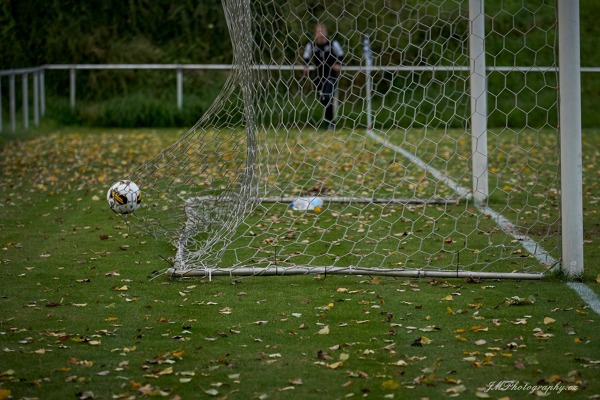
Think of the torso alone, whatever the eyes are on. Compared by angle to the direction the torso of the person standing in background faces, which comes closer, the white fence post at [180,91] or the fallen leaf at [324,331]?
the fallen leaf

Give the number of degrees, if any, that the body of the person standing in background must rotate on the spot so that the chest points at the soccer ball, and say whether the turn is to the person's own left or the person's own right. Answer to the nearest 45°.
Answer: approximately 45° to the person's own right

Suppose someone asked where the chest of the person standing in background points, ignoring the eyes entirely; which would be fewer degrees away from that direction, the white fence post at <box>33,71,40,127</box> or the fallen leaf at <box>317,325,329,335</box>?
the fallen leaf

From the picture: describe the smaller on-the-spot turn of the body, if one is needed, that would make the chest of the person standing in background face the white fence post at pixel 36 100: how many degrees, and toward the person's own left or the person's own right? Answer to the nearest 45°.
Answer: approximately 135° to the person's own right

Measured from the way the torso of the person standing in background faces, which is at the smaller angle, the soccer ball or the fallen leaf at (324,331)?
the fallen leaf

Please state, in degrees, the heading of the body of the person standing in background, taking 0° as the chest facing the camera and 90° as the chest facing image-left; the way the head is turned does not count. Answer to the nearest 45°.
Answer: approximately 0°

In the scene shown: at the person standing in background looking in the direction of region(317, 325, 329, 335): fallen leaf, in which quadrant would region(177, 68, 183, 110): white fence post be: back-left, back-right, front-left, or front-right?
back-right

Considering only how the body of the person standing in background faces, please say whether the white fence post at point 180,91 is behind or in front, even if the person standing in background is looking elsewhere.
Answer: behind

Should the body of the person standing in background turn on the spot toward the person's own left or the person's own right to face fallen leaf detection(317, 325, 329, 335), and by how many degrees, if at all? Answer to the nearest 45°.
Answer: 0° — they already face it
